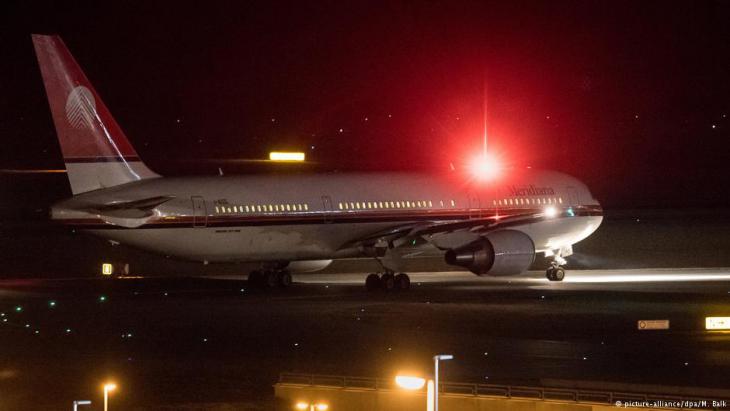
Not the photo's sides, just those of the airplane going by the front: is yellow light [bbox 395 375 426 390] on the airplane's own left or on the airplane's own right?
on the airplane's own right

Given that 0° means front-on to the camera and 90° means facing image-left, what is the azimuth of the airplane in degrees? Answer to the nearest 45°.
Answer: approximately 225°

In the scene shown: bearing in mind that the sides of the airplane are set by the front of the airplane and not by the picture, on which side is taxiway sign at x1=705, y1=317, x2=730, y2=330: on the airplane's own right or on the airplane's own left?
on the airplane's own right
